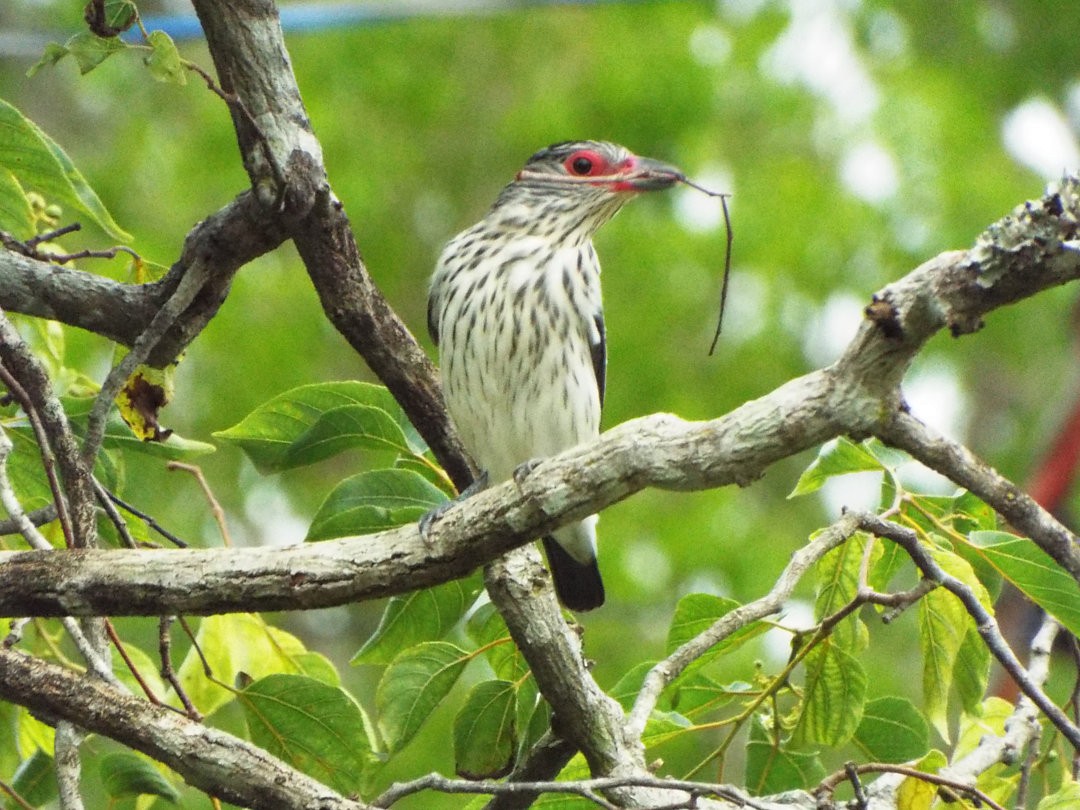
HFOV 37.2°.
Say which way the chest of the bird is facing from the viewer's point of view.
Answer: toward the camera

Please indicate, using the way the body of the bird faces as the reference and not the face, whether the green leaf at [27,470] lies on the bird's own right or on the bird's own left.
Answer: on the bird's own right

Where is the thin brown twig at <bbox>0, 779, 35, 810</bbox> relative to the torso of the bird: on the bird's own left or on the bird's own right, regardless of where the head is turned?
on the bird's own right

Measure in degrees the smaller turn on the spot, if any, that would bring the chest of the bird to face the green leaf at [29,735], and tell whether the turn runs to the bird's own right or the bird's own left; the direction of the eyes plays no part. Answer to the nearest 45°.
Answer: approximately 90° to the bird's own right

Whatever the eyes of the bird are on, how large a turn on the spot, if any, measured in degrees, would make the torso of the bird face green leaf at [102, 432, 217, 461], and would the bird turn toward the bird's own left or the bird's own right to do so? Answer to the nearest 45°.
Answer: approximately 45° to the bird's own right
